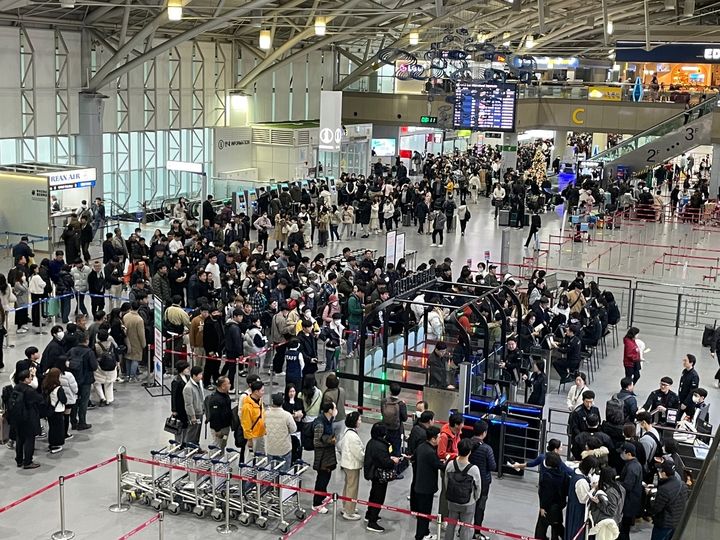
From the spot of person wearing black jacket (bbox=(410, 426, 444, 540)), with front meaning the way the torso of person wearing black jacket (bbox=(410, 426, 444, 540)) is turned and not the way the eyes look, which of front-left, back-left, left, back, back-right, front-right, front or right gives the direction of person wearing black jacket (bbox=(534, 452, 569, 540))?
front-right

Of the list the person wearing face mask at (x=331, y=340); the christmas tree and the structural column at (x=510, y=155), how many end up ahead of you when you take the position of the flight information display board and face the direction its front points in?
1

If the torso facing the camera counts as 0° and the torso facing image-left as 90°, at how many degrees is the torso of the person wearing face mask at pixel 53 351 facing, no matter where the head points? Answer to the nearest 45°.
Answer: approximately 315°

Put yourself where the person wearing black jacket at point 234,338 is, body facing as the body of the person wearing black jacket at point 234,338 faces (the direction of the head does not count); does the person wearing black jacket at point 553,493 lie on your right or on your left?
on your right

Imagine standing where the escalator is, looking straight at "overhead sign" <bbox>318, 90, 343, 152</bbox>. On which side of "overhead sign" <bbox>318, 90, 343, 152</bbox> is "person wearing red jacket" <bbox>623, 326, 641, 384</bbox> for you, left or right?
left

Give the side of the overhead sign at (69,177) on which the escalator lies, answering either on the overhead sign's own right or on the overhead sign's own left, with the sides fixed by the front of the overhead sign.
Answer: on the overhead sign's own left

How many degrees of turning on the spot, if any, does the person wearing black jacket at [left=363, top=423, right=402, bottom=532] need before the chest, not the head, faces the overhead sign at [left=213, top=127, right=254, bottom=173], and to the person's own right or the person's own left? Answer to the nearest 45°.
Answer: approximately 90° to the person's own left

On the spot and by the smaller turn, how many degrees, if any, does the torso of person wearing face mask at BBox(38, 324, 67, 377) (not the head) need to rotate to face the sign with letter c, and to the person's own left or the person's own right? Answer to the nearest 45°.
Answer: approximately 90° to the person's own left

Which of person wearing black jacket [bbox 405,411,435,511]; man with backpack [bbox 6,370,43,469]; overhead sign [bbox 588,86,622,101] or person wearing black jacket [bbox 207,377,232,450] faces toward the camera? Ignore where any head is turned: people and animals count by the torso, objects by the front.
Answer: the overhead sign

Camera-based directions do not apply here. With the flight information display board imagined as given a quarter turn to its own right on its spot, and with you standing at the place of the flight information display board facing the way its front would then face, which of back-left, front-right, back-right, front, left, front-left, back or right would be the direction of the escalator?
back-right

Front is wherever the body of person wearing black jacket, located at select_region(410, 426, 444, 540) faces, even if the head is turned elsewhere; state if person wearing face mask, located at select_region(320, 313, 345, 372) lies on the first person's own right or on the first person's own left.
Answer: on the first person's own left

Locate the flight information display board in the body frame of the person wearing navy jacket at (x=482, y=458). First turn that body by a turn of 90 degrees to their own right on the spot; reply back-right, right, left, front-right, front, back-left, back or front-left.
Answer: back-left
